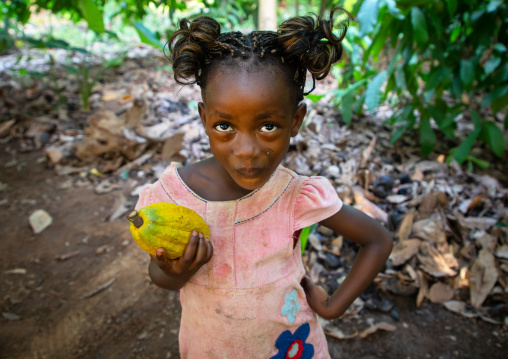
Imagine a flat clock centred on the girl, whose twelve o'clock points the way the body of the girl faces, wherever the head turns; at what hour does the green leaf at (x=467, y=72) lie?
The green leaf is roughly at 7 o'clock from the girl.

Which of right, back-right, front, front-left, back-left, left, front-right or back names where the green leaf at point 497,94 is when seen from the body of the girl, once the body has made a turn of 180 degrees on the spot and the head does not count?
front-right

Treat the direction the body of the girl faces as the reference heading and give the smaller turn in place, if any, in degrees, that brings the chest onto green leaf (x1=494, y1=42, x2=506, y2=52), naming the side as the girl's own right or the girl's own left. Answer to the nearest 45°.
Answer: approximately 135° to the girl's own left

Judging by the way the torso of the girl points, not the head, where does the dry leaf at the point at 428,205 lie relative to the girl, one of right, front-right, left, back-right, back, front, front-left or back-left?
back-left

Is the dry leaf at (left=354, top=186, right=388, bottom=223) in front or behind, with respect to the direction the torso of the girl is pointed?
behind

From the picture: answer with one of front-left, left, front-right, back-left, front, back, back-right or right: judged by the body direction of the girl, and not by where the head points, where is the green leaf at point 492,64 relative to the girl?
back-left

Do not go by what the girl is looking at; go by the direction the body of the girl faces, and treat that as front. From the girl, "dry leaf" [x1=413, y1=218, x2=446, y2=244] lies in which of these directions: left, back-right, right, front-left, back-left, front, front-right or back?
back-left

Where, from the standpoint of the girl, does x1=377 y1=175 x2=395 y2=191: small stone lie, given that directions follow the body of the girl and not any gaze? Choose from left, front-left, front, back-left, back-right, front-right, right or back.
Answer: back-left

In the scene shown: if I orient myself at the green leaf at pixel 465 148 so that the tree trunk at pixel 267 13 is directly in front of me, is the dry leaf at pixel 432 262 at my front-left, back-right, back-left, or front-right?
back-left

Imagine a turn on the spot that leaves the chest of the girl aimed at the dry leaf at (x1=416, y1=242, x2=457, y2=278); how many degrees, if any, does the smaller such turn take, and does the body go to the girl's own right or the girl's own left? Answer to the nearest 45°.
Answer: approximately 135° to the girl's own left

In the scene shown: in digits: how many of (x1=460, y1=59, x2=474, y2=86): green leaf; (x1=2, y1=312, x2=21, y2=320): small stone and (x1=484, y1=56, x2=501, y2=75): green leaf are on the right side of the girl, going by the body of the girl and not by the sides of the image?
1

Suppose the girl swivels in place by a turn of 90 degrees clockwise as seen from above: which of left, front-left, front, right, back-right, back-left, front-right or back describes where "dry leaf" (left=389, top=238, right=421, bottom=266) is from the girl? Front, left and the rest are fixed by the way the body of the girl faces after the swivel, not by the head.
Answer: back-right

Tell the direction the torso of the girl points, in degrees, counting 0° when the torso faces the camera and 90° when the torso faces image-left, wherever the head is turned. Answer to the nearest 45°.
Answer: approximately 0°

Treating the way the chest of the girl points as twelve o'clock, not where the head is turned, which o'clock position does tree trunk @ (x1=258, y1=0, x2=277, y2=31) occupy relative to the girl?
The tree trunk is roughly at 6 o'clock from the girl.

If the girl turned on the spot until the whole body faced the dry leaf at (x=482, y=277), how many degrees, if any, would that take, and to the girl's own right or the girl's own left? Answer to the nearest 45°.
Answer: approximately 135° to the girl's own left

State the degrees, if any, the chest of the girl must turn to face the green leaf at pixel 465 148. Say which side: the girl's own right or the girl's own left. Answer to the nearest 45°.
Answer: approximately 135° to the girl's own left

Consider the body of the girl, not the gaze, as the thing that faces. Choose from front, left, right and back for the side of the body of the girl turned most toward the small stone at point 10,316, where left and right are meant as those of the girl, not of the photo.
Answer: right
